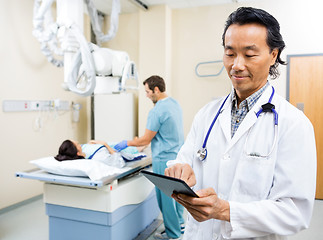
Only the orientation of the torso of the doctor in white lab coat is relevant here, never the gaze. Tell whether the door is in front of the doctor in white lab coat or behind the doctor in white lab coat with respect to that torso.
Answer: behind

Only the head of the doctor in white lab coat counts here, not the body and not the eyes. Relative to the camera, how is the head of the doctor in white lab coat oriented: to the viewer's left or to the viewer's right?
to the viewer's left

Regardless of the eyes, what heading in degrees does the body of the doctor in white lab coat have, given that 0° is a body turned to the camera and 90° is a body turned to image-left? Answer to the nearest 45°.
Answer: approximately 45°

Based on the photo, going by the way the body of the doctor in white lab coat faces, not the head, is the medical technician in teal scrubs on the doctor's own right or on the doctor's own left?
on the doctor's own right

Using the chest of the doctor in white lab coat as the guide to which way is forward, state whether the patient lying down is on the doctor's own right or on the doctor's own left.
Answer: on the doctor's own right

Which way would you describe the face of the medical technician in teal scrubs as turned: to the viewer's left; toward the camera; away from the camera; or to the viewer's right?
to the viewer's left

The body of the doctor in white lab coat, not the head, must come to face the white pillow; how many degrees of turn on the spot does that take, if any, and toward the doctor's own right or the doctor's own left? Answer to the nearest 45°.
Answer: approximately 90° to the doctor's own right

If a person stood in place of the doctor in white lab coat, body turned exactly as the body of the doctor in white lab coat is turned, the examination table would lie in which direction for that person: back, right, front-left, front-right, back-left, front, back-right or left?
right
